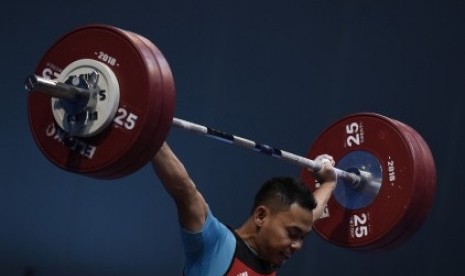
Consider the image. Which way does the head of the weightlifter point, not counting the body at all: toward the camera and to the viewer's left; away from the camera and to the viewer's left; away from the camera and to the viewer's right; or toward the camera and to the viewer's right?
toward the camera and to the viewer's right

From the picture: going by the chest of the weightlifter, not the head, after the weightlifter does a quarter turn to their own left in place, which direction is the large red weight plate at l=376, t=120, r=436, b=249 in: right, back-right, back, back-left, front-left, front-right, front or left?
front

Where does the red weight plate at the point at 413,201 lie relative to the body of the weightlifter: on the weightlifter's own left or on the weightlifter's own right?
on the weightlifter's own left

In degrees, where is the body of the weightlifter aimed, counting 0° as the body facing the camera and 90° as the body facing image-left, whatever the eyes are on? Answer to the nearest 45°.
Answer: approximately 315°
